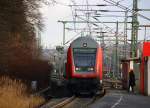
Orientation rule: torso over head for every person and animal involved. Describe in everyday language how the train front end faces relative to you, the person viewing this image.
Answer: facing the viewer
